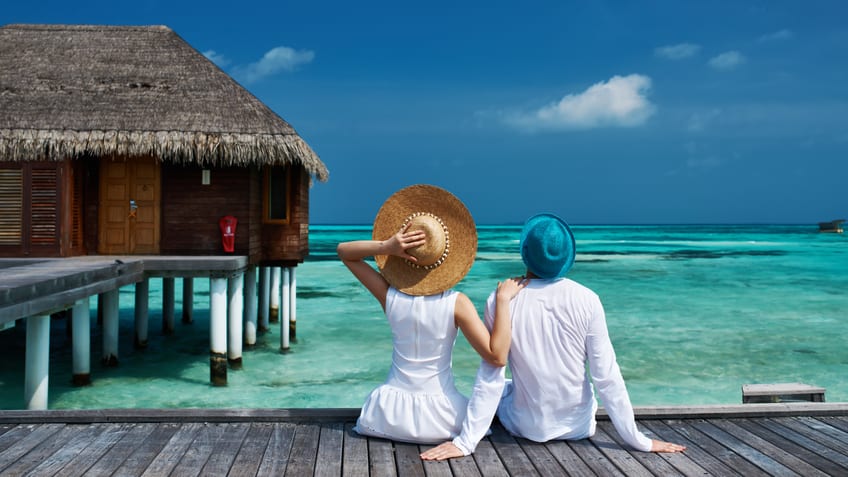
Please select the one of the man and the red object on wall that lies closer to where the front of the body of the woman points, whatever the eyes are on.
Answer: the red object on wall

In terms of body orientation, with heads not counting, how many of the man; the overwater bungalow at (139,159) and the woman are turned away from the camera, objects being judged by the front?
2

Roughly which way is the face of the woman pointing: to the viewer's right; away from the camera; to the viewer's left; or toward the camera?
away from the camera

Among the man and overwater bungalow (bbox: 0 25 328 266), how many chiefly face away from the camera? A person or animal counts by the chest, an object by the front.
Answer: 1

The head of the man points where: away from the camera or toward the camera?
away from the camera

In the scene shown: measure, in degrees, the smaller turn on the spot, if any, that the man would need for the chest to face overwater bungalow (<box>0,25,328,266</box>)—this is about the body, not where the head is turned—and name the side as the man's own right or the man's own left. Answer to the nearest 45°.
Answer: approximately 45° to the man's own left

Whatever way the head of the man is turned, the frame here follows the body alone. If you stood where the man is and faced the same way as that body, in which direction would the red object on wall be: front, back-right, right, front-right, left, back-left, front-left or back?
front-left

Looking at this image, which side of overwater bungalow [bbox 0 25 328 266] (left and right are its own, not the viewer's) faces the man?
front

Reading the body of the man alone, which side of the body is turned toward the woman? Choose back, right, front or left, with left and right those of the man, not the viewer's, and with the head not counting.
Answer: left

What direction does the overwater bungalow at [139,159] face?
toward the camera

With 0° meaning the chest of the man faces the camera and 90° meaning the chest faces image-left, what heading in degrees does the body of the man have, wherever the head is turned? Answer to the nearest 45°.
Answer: approximately 180°

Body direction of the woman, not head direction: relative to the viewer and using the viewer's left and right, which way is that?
facing away from the viewer

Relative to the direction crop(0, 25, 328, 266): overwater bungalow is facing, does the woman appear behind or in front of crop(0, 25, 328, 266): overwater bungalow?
in front

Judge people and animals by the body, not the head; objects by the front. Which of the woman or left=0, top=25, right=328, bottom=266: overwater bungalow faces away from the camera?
the woman
